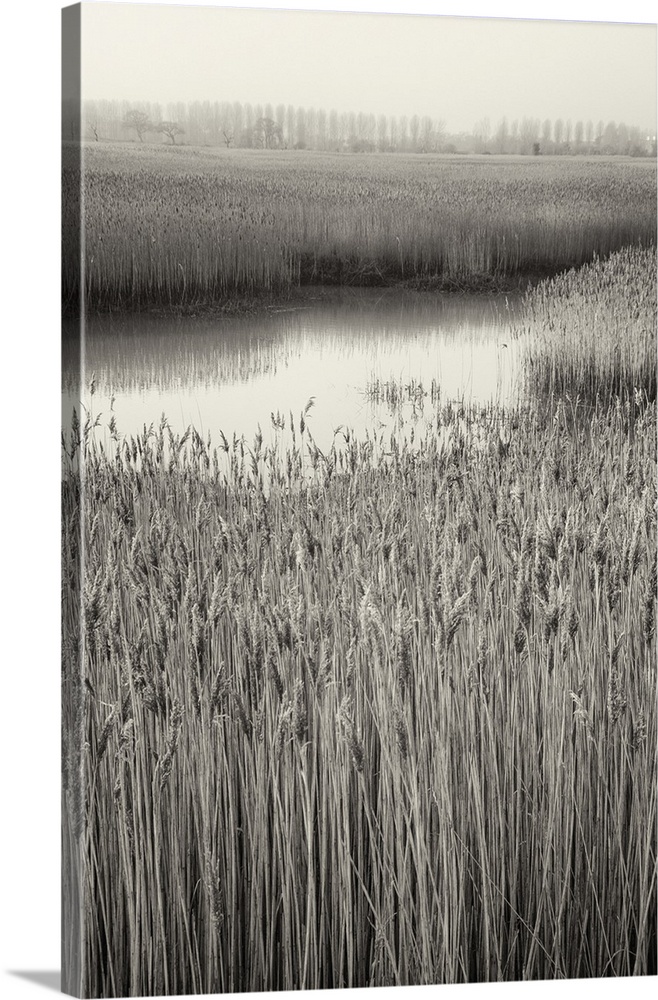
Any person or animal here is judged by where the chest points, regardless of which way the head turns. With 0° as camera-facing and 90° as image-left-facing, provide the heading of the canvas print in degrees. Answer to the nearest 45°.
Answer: approximately 315°
